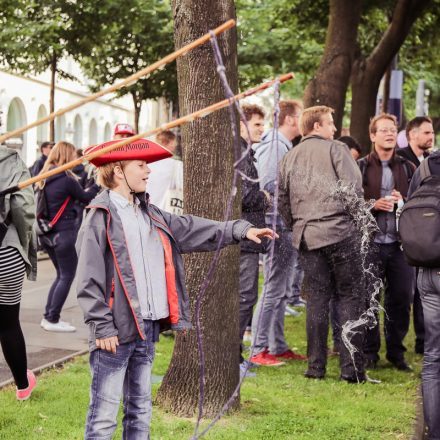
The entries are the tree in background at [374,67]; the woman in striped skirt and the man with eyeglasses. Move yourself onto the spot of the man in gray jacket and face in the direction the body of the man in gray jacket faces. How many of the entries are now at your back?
1

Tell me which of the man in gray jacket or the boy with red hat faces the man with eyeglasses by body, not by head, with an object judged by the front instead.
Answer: the man in gray jacket

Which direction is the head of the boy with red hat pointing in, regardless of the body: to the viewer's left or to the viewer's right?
to the viewer's right

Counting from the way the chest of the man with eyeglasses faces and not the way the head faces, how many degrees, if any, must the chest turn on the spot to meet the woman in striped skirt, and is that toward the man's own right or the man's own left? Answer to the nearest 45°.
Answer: approximately 45° to the man's own right

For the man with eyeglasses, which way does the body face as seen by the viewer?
toward the camera

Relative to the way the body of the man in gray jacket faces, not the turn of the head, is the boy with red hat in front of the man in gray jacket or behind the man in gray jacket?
behind

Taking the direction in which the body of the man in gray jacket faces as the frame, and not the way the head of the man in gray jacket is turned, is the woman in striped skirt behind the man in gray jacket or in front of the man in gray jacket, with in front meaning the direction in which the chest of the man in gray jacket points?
behind

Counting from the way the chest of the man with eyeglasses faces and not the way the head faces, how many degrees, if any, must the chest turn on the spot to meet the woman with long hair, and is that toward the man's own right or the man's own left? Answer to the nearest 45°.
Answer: approximately 90° to the man's own right

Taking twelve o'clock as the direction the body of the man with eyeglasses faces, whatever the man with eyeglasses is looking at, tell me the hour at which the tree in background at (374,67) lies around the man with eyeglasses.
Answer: The tree in background is roughly at 6 o'clock from the man with eyeglasses.

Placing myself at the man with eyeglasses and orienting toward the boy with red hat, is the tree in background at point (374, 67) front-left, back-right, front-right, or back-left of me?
back-right

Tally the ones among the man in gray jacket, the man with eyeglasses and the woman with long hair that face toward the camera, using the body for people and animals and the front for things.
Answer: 1

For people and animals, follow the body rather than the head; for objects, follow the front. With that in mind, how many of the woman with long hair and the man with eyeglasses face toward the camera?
1

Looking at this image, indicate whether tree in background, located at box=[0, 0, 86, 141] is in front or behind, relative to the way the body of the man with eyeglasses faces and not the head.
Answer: behind
